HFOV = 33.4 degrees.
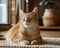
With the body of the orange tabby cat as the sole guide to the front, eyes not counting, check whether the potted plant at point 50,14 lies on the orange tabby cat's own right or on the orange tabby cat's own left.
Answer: on the orange tabby cat's own left

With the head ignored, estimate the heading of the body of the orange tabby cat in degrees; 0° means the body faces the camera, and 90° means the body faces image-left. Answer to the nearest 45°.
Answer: approximately 315°
